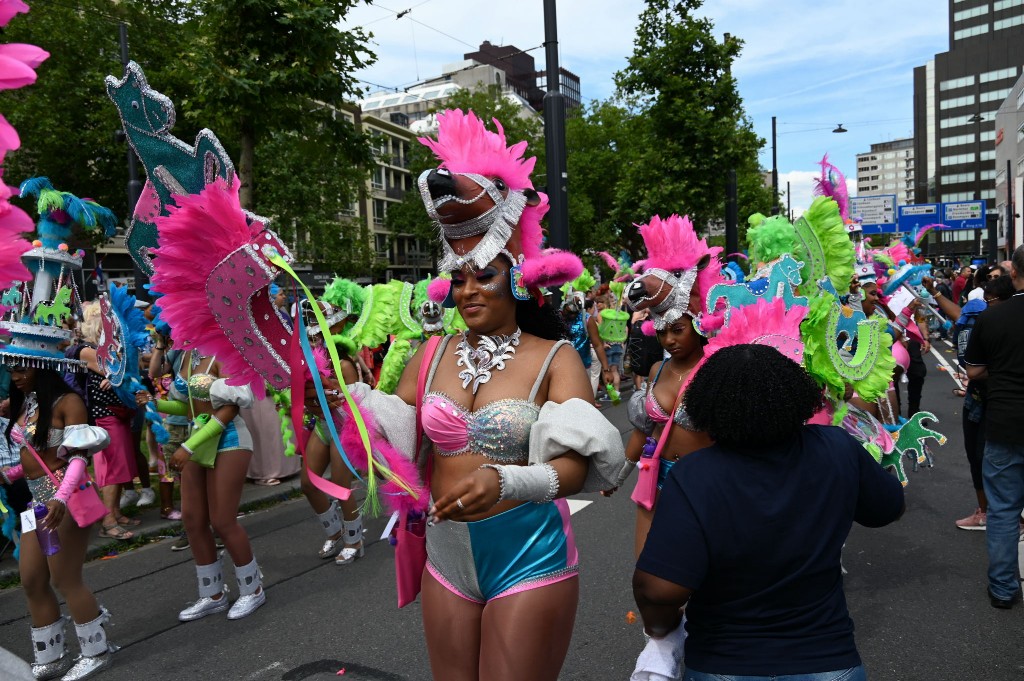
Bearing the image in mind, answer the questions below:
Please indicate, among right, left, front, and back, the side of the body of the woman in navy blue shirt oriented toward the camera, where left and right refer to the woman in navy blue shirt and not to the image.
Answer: back

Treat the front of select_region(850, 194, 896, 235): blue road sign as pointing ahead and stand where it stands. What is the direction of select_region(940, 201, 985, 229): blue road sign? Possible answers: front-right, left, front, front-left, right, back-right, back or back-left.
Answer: back-left

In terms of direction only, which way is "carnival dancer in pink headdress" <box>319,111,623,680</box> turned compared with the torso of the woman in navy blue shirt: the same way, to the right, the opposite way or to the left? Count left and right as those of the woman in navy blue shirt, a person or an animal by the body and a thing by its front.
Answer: the opposite way

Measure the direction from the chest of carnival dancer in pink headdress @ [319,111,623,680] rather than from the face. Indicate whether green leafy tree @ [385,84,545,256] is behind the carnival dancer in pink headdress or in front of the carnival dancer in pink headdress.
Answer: behind

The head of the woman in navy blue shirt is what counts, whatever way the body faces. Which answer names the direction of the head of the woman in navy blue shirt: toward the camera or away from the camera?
away from the camera

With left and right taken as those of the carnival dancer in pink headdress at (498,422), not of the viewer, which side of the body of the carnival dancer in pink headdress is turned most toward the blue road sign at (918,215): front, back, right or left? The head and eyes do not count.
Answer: back

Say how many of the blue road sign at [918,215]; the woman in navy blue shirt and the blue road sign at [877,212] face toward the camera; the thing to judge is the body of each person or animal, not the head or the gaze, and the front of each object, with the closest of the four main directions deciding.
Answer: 2

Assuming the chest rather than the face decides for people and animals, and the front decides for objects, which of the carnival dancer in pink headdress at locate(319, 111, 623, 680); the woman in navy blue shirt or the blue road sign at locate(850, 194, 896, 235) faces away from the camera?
the woman in navy blue shirt

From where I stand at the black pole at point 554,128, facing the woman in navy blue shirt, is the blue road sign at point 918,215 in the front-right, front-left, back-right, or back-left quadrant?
back-left

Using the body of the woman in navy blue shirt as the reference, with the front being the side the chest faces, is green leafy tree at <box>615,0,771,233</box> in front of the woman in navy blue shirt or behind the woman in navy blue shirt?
in front

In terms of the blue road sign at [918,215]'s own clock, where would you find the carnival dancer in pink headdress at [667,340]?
The carnival dancer in pink headdress is roughly at 12 o'clock from the blue road sign.

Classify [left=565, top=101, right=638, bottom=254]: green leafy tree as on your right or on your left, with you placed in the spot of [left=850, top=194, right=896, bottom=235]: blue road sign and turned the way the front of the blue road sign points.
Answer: on your right

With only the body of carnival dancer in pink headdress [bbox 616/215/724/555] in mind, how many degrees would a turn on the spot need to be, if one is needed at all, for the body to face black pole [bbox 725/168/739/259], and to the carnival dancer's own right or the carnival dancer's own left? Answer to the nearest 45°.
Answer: approximately 135° to the carnival dancer's own right

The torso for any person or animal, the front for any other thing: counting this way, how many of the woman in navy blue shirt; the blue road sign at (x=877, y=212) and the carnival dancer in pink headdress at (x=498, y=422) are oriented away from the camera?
1

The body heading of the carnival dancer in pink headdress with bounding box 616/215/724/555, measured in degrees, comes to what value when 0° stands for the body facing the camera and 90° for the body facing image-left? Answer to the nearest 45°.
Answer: approximately 45°
